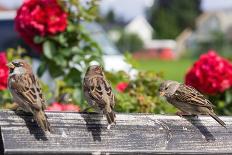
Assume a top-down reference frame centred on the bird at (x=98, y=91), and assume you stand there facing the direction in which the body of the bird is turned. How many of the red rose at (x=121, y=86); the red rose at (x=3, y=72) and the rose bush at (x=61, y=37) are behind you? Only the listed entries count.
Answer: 0

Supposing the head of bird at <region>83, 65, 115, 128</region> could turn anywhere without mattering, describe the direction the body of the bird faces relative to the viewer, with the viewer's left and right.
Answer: facing away from the viewer and to the left of the viewer

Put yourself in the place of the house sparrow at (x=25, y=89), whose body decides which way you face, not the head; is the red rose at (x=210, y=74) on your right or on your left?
on your right

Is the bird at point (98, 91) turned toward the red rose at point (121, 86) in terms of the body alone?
no

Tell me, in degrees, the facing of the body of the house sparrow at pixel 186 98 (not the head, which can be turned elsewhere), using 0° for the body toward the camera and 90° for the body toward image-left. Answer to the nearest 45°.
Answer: approximately 90°

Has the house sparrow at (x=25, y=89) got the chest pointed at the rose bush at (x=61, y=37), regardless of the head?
no

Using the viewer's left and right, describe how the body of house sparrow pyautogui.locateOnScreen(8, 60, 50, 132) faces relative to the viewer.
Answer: facing away from the viewer and to the left of the viewer

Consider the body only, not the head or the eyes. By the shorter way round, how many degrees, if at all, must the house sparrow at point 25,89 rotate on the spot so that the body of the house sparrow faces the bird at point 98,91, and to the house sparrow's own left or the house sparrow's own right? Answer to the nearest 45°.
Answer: approximately 135° to the house sparrow's own right

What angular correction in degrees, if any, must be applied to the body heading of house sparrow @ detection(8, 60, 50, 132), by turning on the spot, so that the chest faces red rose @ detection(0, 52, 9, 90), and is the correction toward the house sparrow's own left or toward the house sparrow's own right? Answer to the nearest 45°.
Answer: approximately 45° to the house sparrow's own right
